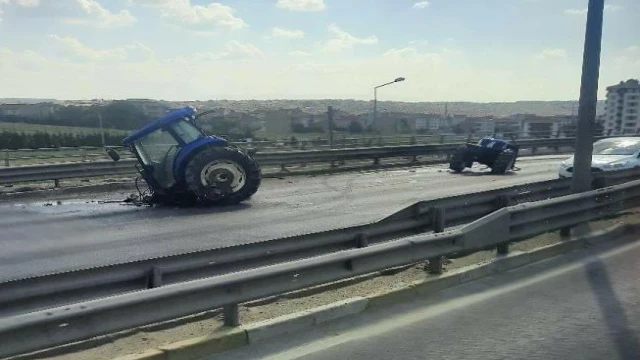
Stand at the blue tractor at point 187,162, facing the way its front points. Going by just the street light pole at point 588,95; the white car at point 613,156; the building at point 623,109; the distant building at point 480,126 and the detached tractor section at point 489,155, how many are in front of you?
0

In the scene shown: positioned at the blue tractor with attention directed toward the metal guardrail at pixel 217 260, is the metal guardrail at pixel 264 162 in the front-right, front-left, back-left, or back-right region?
back-left

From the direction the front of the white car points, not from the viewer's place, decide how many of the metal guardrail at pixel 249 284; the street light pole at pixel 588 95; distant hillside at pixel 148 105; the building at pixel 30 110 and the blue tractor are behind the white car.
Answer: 0

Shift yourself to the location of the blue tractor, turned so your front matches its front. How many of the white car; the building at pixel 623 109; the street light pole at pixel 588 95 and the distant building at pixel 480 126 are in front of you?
0

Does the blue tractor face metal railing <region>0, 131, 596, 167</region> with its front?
no

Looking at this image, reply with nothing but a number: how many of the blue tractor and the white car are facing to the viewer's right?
0

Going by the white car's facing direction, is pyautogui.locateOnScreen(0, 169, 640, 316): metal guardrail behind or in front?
in front

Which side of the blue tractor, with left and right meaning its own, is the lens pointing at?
left

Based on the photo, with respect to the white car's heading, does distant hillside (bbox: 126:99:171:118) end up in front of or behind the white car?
in front

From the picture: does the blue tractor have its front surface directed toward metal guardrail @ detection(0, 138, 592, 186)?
no

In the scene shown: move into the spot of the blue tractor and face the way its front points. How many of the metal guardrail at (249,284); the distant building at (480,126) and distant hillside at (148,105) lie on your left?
1

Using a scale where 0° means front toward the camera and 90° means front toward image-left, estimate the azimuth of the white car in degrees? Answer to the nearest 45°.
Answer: approximately 45°

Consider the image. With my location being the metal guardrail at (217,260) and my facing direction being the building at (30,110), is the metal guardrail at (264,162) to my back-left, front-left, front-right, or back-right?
front-right

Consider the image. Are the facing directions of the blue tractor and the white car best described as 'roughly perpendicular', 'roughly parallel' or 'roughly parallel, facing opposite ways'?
roughly parallel

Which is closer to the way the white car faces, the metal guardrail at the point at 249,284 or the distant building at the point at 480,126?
the metal guardrail
